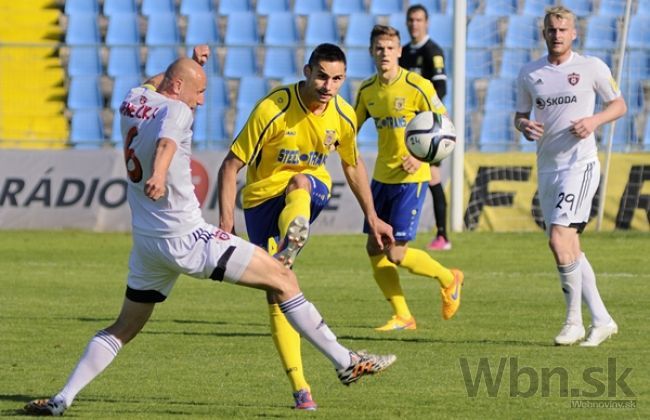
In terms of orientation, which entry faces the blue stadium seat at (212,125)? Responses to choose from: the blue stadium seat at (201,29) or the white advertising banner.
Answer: the blue stadium seat at (201,29)

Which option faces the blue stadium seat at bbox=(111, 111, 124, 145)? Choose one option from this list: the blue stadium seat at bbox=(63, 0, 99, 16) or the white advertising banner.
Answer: the blue stadium seat at bbox=(63, 0, 99, 16)

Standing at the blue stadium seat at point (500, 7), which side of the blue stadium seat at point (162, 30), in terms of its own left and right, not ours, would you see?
left

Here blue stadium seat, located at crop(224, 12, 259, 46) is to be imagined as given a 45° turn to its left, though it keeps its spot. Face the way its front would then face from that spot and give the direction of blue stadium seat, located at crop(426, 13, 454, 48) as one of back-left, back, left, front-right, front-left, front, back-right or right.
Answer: front-left

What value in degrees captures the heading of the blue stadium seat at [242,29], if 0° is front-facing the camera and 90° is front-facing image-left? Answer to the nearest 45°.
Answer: approximately 0°
